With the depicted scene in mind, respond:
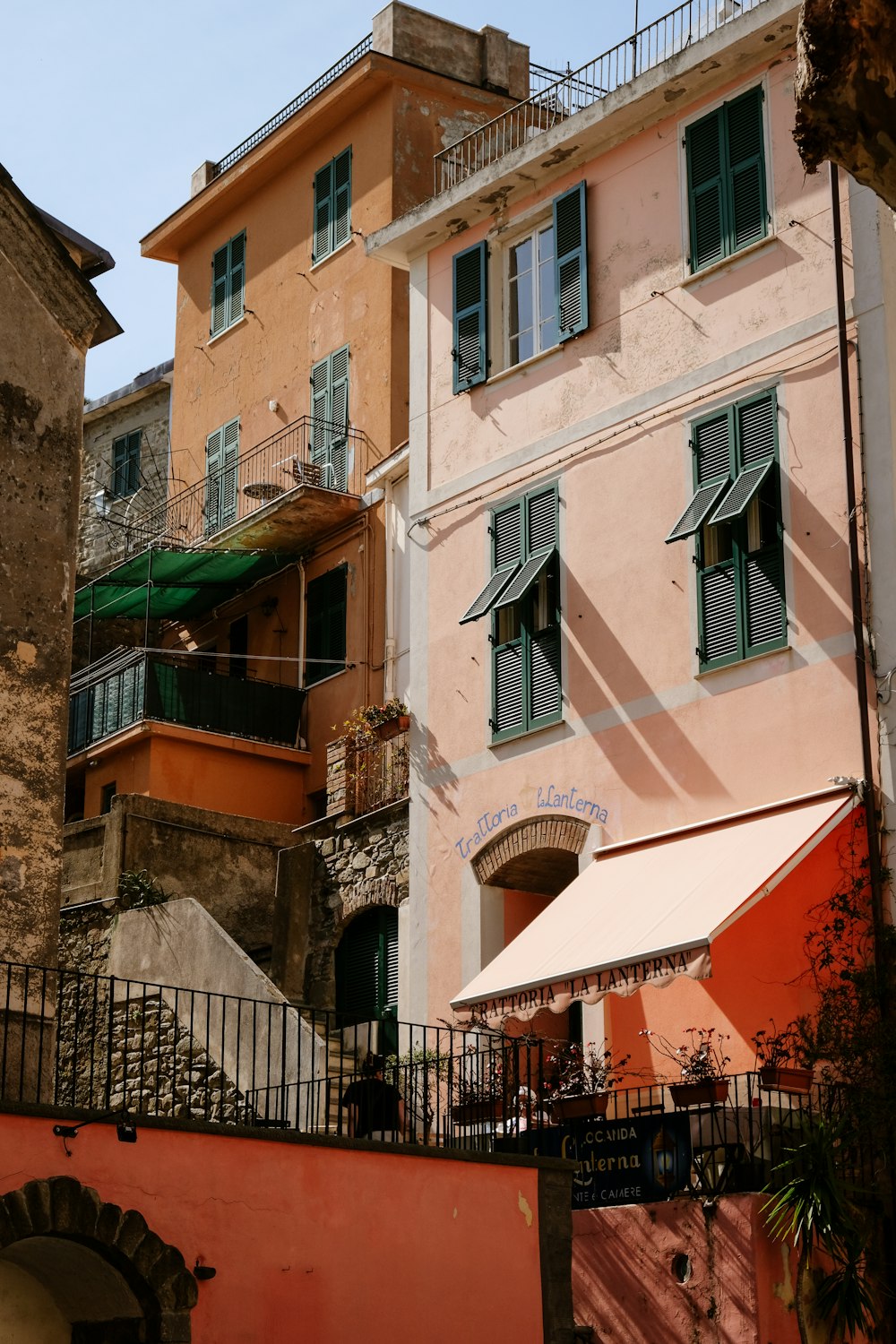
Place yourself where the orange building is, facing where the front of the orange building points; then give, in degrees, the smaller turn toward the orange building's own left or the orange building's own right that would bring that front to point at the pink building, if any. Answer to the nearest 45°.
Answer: approximately 45° to the orange building's own left

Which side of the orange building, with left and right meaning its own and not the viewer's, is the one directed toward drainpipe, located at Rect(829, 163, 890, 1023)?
left

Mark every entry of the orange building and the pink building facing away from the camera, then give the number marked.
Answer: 0

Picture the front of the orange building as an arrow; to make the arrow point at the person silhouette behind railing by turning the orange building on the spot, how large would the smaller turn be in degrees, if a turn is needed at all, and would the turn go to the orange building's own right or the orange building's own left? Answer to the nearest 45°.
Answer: approximately 45° to the orange building's own left

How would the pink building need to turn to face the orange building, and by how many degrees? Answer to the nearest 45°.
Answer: approximately 90° to its right

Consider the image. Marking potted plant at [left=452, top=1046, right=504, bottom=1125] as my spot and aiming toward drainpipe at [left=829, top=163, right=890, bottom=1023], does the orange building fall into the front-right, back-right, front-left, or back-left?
back-left

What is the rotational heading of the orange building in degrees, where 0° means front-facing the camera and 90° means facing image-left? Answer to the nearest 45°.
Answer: approximately 45°

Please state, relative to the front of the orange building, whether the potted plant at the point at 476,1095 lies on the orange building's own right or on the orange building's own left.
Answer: on the orange building's own left
